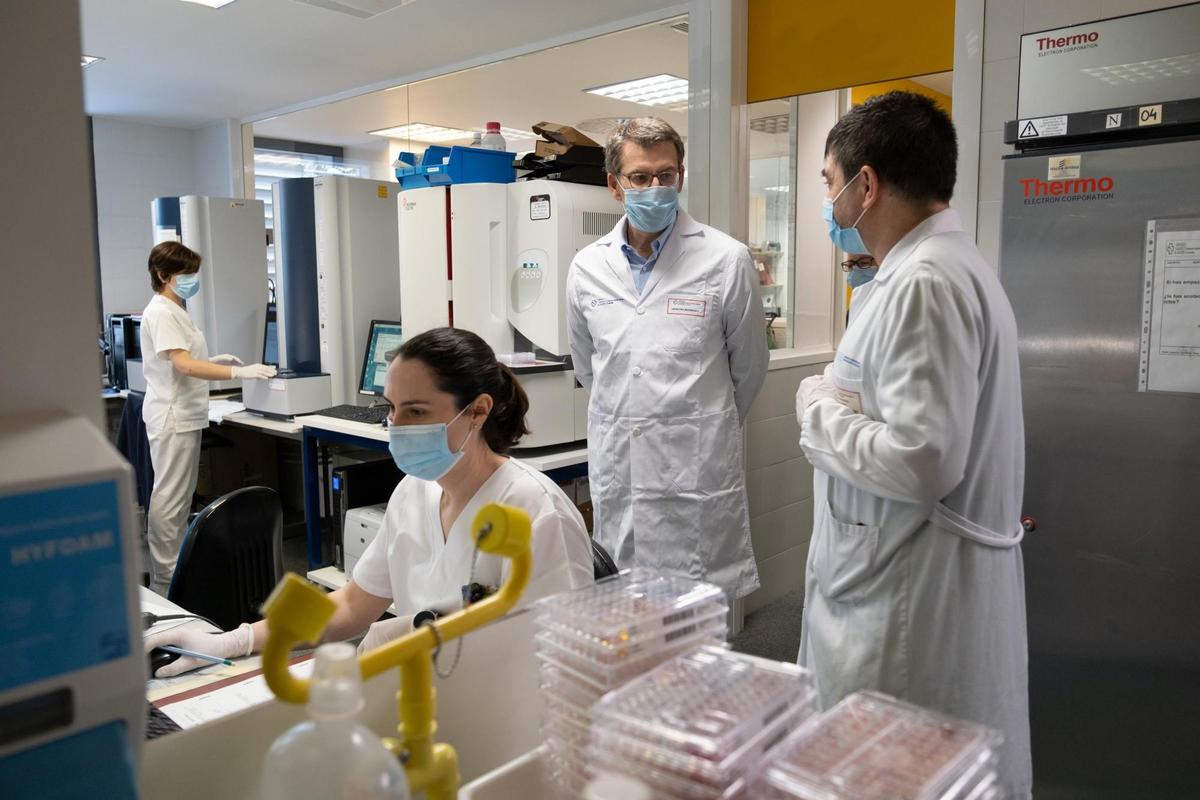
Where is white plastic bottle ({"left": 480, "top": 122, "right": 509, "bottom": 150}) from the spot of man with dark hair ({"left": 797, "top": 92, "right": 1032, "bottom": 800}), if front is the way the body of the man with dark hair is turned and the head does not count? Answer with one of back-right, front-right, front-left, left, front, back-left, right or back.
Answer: front-right

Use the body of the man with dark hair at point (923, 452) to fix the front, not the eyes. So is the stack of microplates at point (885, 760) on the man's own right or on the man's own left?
on the man's own left

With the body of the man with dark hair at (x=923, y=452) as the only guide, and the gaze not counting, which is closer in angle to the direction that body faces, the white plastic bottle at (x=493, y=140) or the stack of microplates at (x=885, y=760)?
the white plastic bottle

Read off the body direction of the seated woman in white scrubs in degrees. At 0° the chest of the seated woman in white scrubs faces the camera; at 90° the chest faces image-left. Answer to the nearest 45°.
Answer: approximately 45°

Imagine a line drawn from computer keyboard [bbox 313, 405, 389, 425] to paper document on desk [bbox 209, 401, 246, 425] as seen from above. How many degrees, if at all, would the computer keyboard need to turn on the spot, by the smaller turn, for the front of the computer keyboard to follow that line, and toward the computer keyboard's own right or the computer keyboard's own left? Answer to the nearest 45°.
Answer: approximately 90° to the computer keyboard's own right

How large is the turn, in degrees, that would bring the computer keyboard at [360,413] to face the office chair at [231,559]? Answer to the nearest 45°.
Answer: approximately 45° to its left

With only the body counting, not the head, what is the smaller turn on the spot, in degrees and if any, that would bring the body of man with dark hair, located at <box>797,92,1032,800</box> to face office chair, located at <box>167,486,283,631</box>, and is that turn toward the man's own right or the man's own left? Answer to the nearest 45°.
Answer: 0° — they already face it

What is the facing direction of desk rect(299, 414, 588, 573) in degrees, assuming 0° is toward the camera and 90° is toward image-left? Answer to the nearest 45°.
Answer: approximately 45°

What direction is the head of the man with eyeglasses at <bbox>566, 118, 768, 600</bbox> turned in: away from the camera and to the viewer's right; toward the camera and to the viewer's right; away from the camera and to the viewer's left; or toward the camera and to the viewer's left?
toward the camera and to the viewer's right

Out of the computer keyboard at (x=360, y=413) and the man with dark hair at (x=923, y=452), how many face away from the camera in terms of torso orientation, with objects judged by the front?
0

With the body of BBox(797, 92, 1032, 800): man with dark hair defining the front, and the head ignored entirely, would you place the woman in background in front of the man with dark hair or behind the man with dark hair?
in front

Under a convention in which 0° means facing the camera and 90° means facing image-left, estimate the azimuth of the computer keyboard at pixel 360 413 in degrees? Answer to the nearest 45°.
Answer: approximately 45°

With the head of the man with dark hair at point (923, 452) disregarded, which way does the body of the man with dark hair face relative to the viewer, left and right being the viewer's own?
facing to the left of the viewer
